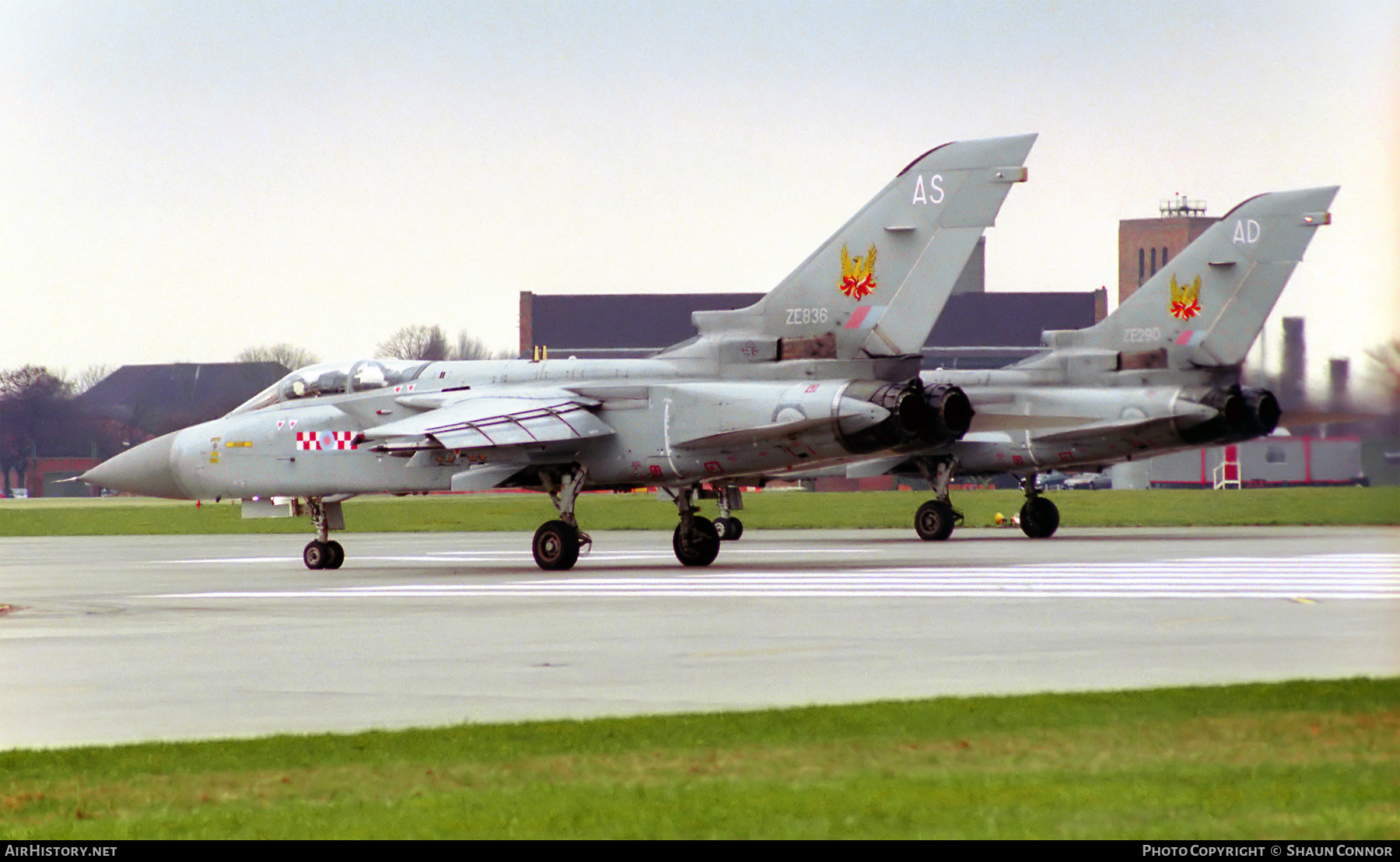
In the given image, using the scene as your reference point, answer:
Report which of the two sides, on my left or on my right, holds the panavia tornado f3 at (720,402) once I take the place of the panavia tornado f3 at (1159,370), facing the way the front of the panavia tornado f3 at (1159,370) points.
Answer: on my left

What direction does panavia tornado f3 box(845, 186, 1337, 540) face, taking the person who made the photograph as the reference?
facing away from the viewer and to the left of the viewer

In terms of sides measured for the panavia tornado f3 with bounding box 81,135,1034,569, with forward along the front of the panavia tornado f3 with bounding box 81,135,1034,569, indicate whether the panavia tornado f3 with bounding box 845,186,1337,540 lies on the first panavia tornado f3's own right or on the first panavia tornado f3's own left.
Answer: on the first panavia tornado f3's own right

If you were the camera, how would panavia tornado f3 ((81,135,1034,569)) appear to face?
facing away from the viewer and to the left of the viewer

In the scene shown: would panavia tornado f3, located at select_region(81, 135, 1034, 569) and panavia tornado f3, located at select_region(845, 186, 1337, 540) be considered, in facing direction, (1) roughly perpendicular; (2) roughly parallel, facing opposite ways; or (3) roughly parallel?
roughly parallel

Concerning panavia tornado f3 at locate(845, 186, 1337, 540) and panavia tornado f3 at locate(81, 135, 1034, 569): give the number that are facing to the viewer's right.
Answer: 0
